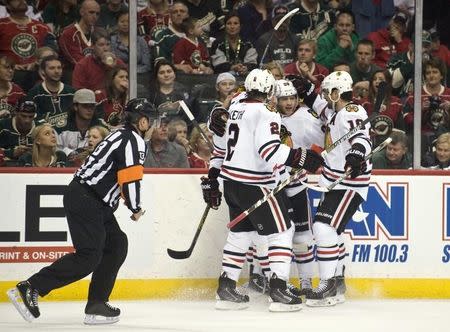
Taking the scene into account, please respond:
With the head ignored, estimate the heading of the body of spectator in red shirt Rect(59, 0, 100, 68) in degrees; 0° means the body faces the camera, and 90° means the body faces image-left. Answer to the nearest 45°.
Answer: approximately 315°

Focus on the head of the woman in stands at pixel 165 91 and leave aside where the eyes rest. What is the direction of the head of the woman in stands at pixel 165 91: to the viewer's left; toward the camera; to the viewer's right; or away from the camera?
toward the camera

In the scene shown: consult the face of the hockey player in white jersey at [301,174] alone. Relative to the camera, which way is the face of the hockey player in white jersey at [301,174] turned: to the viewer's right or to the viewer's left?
to the viewer's left

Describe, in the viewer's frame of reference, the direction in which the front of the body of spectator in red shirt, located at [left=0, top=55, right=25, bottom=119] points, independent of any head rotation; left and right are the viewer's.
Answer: facing the viewer

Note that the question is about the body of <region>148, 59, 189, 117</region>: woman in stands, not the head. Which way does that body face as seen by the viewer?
toward the camera

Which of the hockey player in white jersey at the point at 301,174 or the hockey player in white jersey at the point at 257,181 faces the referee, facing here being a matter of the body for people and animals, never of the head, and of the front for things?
the hockey player in white jersey at the point at 301,174

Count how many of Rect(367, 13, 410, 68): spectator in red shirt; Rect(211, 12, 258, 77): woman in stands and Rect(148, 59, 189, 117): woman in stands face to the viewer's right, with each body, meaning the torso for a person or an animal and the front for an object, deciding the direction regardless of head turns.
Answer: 0

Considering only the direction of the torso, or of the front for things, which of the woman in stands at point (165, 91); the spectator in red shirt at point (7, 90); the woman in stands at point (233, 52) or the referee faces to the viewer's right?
the referee

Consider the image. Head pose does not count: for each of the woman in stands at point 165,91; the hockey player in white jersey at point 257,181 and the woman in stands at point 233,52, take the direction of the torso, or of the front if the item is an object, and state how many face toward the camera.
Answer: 2

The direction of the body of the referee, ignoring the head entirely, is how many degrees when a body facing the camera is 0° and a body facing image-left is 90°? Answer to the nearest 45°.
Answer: approximately 270°

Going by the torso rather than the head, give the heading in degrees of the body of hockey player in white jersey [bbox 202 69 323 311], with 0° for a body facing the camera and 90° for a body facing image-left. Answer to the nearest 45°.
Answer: approximately 225°

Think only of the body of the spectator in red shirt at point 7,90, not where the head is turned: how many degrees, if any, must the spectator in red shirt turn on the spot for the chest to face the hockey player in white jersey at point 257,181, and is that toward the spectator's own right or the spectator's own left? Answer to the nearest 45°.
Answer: approximately 45° to the spectator's own left

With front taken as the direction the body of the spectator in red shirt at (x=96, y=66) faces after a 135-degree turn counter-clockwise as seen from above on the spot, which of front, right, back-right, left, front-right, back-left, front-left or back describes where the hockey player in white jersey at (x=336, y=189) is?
back-right

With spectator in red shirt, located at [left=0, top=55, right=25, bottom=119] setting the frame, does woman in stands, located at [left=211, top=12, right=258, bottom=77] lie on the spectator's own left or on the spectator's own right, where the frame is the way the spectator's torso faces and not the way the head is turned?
on the spectator's own left

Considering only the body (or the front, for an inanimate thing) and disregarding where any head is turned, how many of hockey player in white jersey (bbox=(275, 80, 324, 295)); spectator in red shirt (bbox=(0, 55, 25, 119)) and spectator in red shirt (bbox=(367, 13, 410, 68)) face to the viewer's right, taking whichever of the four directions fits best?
0

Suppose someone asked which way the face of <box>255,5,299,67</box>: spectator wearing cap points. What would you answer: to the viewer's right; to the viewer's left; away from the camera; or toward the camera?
toward the camera
